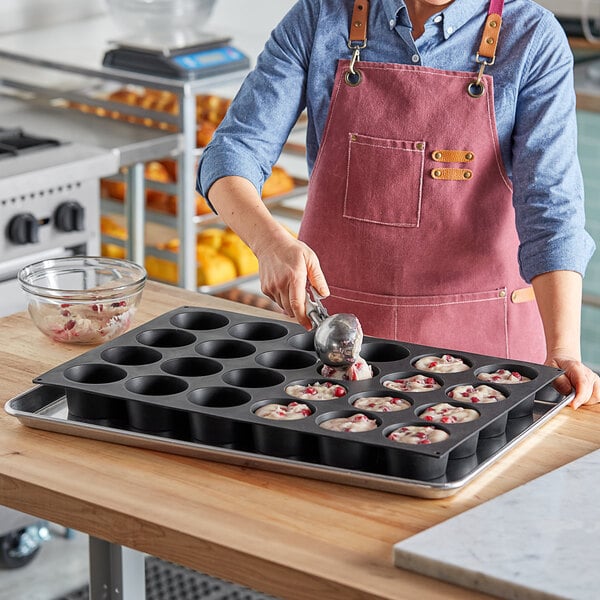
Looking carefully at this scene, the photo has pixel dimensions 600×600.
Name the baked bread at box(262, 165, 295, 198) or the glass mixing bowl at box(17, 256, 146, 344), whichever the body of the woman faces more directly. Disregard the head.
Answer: the glass mixing bowl

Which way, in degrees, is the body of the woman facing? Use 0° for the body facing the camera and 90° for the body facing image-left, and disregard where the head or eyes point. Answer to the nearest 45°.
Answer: approximately 0°

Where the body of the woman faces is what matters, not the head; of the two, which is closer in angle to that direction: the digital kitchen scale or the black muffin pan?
the black muffin pan

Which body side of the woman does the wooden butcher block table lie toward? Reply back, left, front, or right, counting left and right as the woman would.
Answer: front

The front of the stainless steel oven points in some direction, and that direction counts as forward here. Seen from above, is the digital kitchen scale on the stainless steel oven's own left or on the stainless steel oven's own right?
on the stainless steel oven's own left

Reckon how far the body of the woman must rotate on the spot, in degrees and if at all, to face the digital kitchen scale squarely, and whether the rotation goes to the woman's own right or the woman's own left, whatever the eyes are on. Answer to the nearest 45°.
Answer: approximately 135° to the woman's own right

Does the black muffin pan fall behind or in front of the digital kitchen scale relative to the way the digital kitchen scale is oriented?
in front

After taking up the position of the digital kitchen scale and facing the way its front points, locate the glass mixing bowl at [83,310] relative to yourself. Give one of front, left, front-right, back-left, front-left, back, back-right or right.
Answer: front-right

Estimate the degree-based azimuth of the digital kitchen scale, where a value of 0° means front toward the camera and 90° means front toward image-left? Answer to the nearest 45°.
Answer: approximately 315°

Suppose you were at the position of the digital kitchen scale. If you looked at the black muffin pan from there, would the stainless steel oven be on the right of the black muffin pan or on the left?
right

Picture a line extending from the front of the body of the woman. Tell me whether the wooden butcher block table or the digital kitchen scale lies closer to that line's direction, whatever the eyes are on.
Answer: the wooden butcher block table

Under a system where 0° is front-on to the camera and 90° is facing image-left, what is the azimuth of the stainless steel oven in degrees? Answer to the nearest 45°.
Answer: approximately 315°

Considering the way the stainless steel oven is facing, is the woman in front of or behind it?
in front
